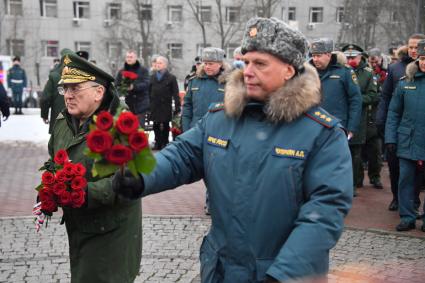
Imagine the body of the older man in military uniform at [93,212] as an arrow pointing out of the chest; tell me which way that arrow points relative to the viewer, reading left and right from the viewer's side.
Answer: facing the viewer and to the left of the viewer

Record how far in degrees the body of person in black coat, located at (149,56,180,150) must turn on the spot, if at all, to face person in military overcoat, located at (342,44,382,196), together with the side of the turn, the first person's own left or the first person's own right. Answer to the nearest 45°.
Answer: approximately 90° to the first person's own left

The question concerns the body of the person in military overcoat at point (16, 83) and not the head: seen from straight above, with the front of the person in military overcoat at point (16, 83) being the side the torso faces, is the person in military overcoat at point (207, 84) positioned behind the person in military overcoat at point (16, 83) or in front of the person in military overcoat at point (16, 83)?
in front

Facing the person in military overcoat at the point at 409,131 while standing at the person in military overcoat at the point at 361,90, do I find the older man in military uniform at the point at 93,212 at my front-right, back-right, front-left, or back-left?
front-right

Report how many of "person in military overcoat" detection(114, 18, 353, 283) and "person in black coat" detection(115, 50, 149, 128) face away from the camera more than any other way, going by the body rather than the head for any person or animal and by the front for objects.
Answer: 0

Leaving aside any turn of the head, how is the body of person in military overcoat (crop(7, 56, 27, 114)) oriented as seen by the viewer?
toward the camera

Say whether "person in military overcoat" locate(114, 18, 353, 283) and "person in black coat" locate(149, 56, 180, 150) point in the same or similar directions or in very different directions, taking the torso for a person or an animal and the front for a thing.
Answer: same or similar directions

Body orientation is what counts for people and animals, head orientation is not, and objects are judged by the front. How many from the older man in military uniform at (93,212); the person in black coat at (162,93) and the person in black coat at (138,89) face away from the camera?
0

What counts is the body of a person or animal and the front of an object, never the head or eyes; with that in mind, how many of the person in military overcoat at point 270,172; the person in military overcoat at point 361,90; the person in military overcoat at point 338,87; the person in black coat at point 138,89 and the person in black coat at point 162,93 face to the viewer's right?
0

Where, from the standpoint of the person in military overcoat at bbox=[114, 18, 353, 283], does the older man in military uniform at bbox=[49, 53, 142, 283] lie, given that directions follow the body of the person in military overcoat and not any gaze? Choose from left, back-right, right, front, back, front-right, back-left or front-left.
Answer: right

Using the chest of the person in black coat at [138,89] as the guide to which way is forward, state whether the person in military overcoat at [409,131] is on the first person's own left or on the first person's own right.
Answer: on the first person's own left

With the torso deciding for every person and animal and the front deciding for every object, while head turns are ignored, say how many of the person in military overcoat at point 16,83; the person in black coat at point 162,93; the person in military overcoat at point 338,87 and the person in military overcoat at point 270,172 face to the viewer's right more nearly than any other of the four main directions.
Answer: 0
